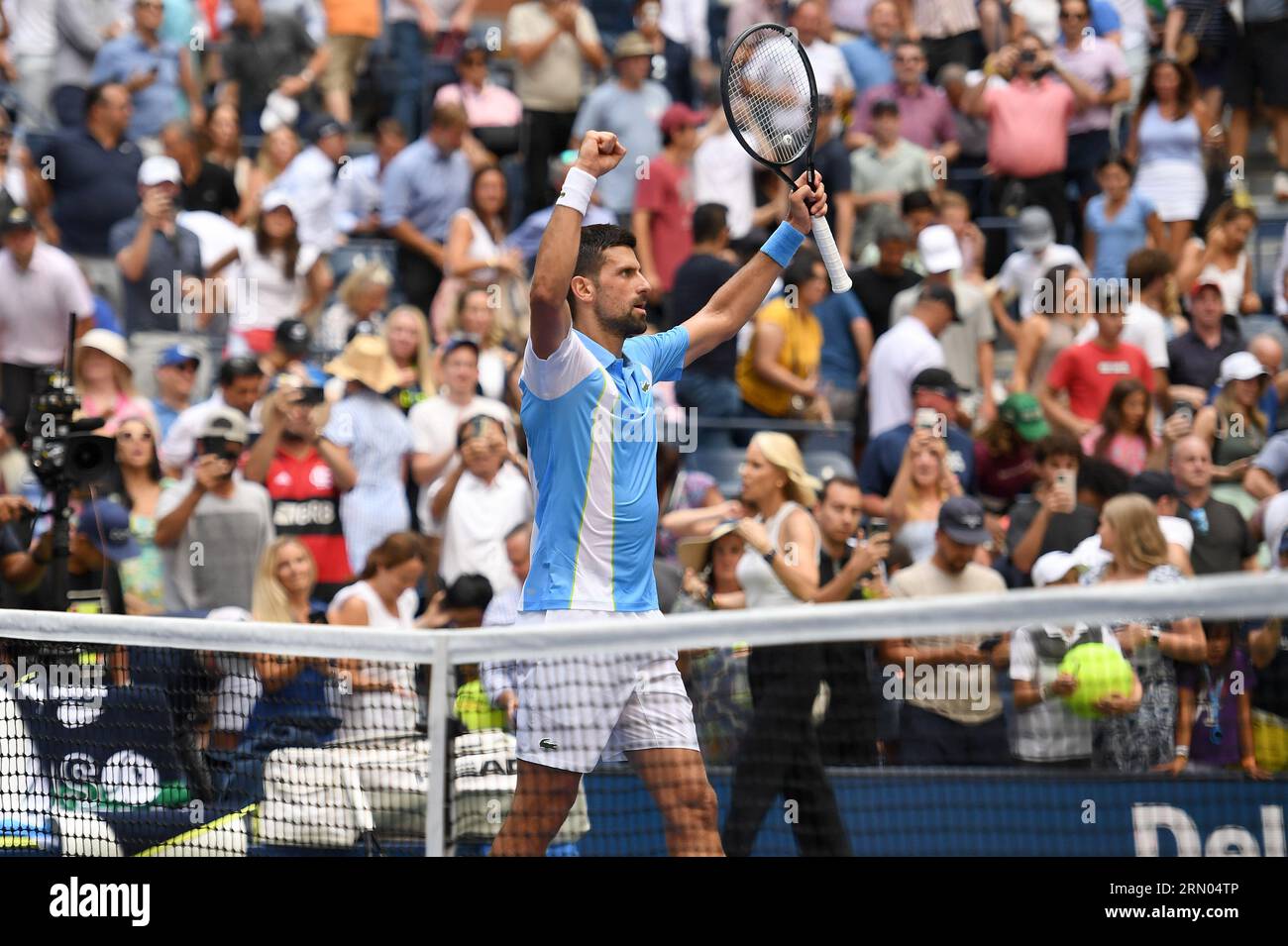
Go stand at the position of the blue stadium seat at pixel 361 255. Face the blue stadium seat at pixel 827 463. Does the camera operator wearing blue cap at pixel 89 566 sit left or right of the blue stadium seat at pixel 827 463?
right

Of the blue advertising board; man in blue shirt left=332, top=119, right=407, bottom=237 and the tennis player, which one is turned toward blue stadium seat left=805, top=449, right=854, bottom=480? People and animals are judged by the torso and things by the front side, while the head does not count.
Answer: the man in blue shirt

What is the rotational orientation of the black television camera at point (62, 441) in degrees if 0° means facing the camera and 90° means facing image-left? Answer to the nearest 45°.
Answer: approximately 315°

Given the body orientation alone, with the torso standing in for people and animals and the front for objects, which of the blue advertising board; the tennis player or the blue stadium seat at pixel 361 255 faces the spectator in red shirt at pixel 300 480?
the blue stadium seat

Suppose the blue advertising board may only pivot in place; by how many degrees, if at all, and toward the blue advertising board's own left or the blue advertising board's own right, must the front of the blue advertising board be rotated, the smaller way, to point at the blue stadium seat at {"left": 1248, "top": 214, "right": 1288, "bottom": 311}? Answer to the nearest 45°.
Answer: approximately 180°

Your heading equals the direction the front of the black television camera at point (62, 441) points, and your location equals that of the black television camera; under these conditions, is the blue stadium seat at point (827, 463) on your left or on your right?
on your left

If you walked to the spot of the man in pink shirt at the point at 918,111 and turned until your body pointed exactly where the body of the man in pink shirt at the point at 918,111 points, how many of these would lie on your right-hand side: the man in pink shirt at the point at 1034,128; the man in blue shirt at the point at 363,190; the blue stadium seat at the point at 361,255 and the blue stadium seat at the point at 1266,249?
2

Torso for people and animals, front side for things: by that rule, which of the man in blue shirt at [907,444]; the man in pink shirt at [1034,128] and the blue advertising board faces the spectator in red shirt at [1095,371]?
the man in pink shirt

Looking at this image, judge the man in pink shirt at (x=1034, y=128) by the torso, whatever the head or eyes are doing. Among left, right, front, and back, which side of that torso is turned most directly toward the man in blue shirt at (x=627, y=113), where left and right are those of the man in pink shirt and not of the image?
right
